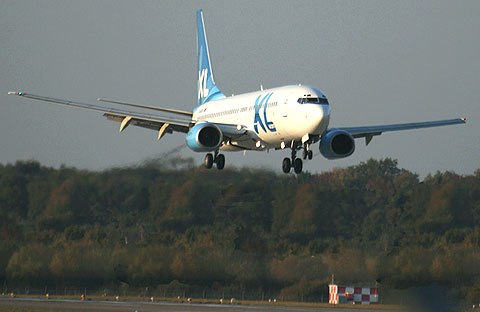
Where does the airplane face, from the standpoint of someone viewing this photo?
facing the viewer and to the right of the viewer
